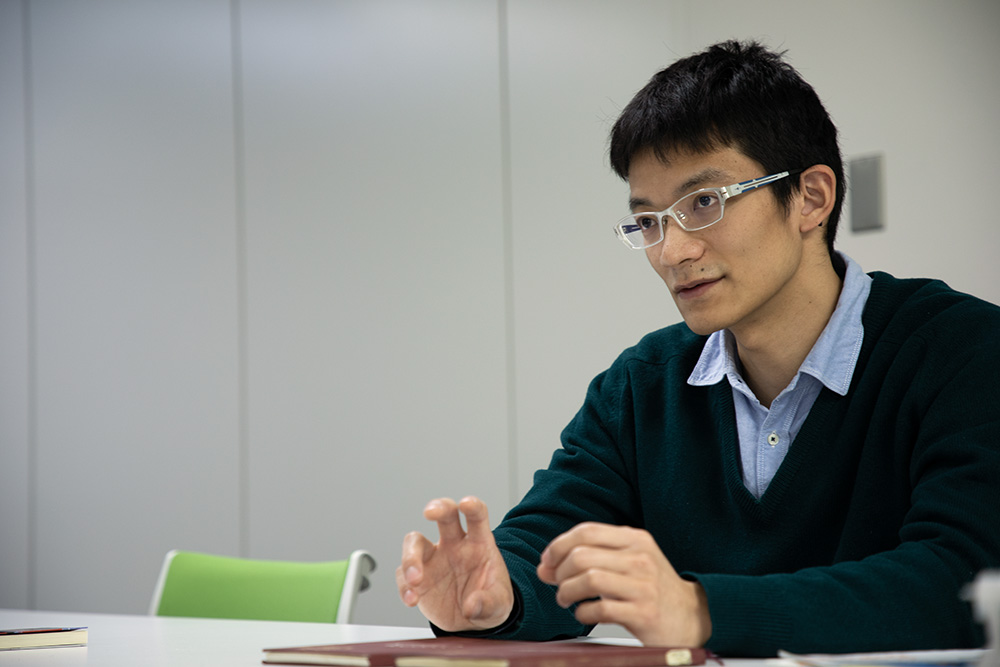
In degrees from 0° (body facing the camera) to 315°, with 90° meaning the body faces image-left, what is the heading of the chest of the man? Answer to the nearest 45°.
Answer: approximately 45°

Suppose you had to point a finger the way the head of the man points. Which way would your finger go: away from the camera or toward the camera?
toward the camera
